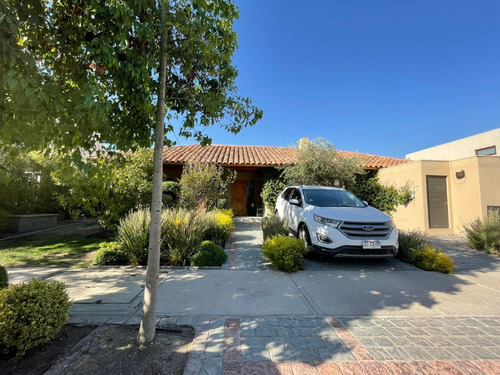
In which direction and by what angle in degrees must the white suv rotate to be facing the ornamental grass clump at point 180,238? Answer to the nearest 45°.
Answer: approximately 135° to its right

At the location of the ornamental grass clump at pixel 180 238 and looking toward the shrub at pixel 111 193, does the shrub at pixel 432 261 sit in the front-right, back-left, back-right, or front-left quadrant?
back-right

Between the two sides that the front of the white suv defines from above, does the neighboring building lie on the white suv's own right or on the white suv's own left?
on the white suv's own left

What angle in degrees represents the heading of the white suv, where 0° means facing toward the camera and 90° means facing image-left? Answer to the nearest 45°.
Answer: approximately 315°

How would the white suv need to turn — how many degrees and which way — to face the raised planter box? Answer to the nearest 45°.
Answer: approximately 135° to its right

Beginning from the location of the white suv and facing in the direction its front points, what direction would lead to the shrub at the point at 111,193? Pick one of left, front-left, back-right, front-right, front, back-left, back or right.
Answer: back-right

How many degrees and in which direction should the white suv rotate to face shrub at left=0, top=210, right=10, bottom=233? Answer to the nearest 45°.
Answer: approximately 135° to its right

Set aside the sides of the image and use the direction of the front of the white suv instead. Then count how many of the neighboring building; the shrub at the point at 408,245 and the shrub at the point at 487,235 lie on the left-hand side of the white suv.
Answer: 3

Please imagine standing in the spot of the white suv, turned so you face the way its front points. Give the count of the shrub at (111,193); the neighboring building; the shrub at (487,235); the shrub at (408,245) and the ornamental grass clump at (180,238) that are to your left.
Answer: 3

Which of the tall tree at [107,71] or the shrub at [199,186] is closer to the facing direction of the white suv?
the tall tree

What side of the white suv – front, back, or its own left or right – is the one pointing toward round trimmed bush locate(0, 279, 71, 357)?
right

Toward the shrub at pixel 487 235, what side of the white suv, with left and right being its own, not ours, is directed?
left

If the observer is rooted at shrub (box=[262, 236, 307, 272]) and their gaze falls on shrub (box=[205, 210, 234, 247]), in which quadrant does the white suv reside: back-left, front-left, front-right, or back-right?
front-right
